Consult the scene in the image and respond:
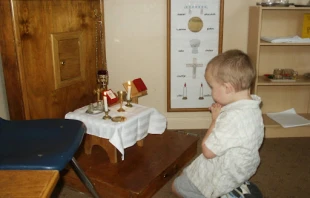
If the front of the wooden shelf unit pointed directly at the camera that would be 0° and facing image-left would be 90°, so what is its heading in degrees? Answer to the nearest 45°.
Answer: approximately 0°

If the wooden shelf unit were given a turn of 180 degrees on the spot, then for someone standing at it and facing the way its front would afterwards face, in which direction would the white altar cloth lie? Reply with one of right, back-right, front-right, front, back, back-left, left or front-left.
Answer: back-left

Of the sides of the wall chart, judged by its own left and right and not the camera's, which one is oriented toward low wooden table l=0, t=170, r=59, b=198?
front

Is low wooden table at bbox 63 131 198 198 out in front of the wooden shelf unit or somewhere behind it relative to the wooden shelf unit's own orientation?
in front

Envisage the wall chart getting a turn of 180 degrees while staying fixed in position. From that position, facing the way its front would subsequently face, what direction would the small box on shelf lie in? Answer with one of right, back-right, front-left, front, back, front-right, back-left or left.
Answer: right

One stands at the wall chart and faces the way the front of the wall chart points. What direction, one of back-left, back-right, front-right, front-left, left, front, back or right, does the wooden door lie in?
front-right

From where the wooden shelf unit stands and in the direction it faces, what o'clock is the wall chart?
The wall chart is roughly at 2 o'clock from the wooden shelf unit.

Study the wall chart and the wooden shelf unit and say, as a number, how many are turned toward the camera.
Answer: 2

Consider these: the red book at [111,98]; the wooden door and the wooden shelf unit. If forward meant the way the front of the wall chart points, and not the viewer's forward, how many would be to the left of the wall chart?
1

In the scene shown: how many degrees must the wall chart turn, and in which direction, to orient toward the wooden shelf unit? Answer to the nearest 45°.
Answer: approximately 90° to its left

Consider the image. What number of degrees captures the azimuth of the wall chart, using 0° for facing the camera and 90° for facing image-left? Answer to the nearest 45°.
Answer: approximately 0°
